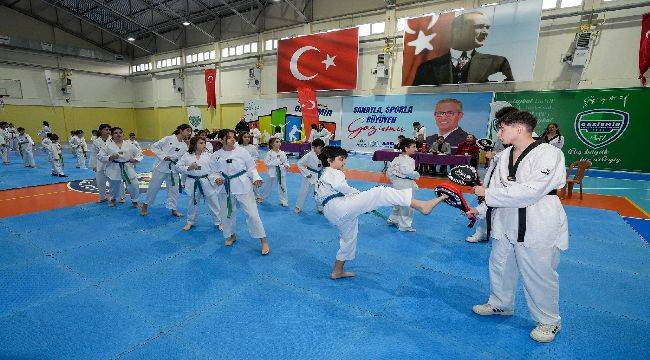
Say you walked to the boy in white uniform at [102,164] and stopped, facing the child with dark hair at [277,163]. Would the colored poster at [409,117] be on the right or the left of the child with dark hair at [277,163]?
left

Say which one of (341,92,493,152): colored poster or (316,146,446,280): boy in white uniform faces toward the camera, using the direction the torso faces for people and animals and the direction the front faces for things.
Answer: the colored poster

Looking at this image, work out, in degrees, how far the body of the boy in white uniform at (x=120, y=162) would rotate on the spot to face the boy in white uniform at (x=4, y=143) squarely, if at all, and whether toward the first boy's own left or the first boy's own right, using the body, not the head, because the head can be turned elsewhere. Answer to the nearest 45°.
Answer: approximately 180°

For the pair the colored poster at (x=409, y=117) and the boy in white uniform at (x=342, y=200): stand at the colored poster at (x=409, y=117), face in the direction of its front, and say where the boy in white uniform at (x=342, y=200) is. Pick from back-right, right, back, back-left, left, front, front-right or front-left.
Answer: front

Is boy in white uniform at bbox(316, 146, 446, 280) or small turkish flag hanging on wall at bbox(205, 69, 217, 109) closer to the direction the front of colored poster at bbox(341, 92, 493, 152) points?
the boy in white uniform

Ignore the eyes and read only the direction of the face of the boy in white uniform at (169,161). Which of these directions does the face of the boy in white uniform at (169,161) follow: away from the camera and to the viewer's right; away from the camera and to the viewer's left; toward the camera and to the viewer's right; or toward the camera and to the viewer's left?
toward the camera and to the viewer's right

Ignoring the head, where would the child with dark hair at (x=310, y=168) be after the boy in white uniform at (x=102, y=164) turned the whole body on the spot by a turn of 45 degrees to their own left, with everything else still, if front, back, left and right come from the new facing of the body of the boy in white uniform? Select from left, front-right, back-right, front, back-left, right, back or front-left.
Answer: front-right

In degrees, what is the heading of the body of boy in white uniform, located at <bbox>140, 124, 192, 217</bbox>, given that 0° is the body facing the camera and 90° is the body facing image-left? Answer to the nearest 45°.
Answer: approximately 315°

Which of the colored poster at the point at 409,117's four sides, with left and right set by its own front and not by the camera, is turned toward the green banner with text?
left

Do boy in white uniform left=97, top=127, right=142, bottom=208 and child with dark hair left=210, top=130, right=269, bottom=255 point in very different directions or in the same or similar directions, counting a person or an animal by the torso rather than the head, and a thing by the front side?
same or similar directions

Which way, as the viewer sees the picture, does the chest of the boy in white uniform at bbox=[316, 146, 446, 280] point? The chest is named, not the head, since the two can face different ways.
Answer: to the viewer's right

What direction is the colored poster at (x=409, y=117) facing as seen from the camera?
toward the camera

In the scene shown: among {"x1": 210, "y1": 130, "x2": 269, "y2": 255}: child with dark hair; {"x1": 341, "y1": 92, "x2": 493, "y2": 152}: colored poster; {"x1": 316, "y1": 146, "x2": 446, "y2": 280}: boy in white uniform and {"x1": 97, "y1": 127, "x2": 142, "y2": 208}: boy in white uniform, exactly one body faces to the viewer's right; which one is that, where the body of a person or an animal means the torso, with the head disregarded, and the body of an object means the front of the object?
{"x1": 316, "y1": 146, "x2": 446, "y2": 280}: boy in white uniform

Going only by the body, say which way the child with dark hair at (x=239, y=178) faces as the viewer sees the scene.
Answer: toward the camera

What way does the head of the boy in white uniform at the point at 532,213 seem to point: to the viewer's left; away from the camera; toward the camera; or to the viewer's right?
to the viewer's left

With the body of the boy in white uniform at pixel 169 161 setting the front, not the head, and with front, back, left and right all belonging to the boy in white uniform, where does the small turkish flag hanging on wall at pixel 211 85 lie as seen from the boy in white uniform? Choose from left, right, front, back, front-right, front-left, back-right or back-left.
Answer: back-left
